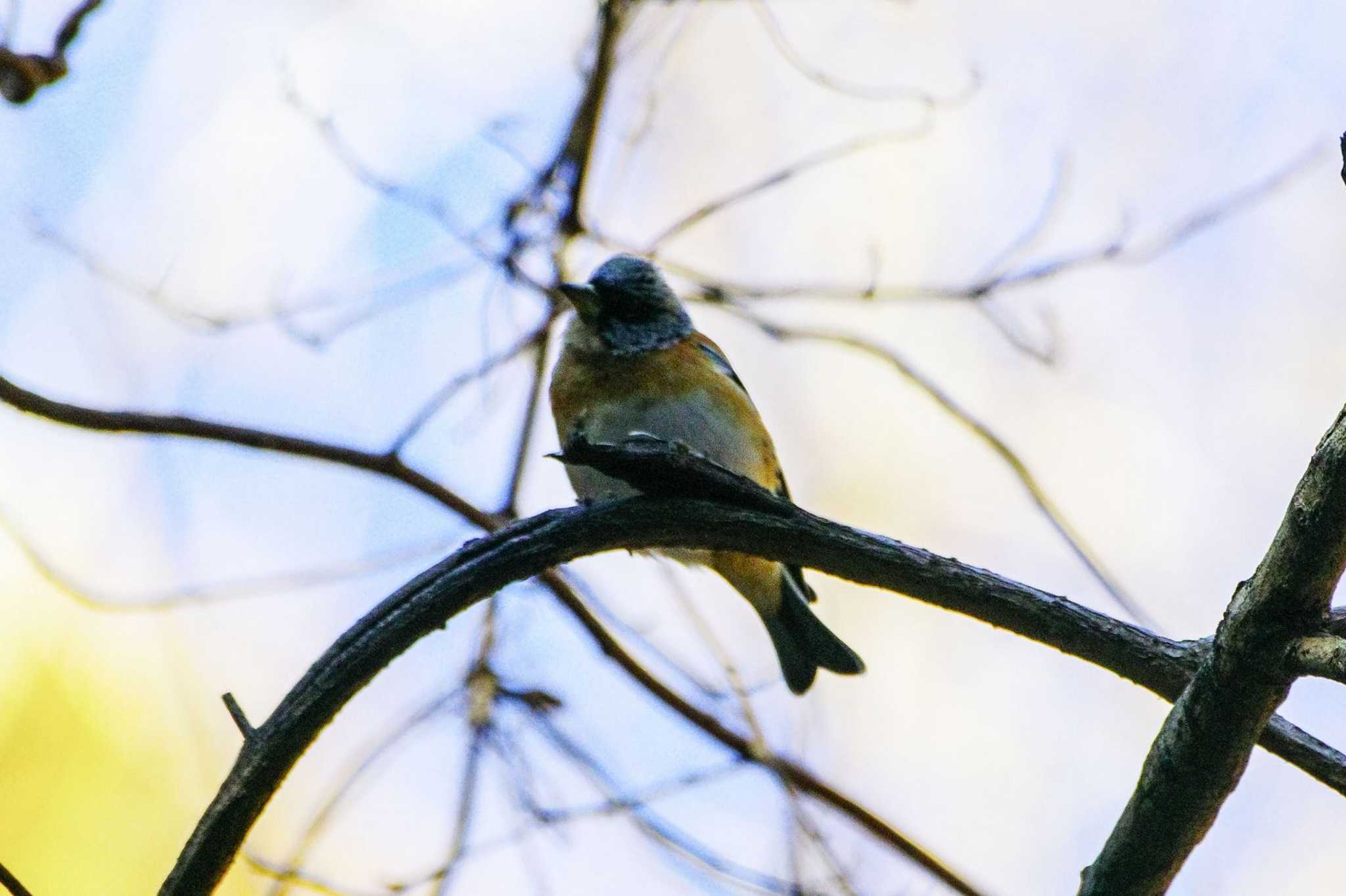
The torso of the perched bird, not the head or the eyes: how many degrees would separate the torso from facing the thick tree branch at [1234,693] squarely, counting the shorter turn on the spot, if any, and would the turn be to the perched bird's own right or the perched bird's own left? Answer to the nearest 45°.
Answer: approximately 90° to the perched bird's own left

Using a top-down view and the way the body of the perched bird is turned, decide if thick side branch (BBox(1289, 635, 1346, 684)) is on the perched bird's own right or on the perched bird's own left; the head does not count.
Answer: on the perched bird's own left

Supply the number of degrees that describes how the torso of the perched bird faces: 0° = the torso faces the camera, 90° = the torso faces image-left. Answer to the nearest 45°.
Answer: approximately 45°
